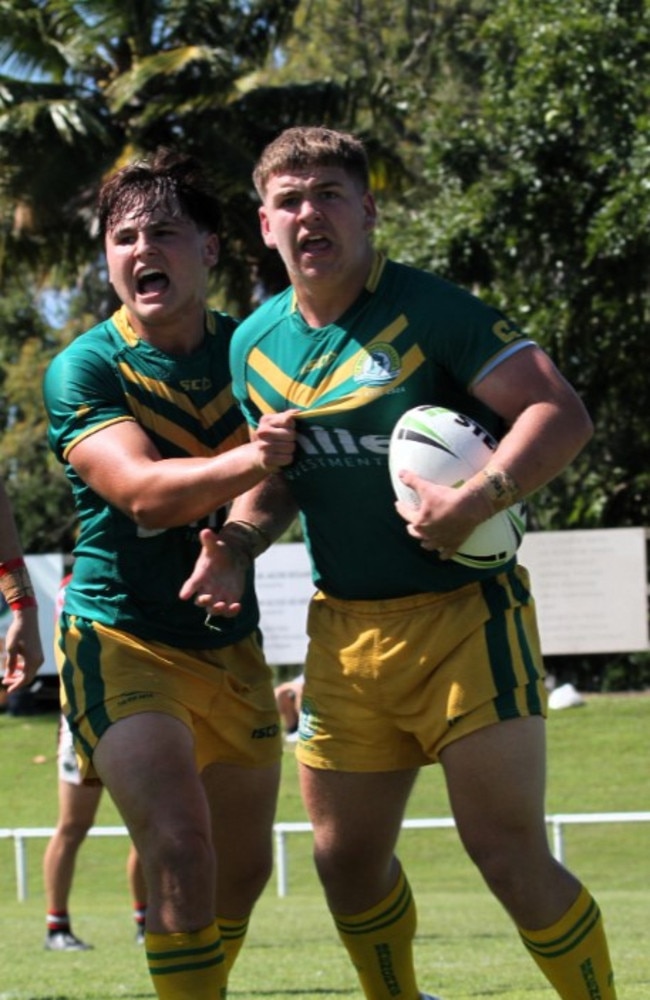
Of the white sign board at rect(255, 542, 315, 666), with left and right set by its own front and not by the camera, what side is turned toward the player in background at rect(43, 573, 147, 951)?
front

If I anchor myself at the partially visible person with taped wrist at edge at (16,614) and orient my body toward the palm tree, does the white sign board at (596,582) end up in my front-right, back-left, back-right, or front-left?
front-right

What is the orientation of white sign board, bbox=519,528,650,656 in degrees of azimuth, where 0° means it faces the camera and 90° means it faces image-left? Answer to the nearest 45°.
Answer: approximately 0°

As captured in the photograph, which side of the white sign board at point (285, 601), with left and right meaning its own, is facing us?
front
